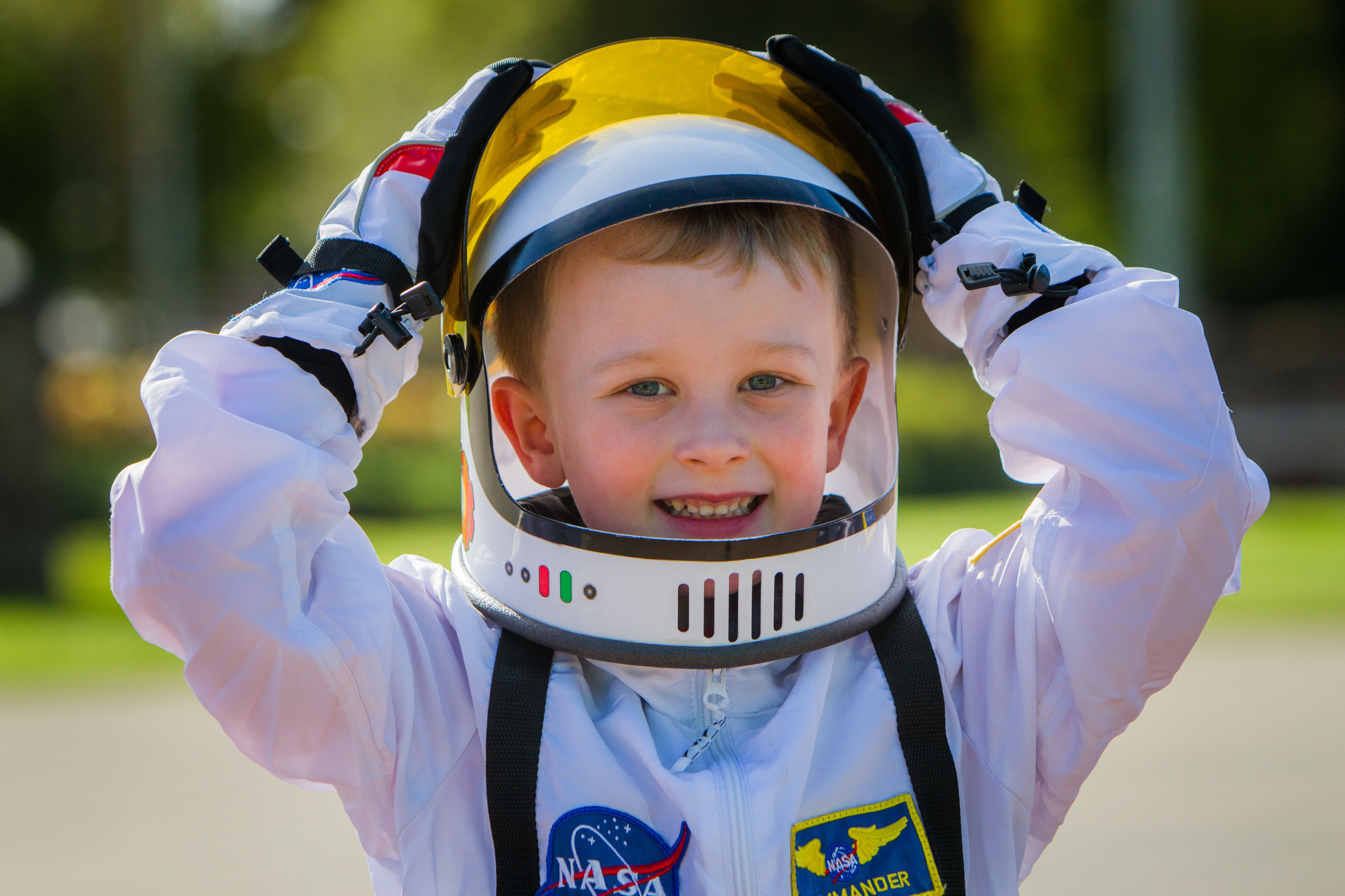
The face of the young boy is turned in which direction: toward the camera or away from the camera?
toward the camera

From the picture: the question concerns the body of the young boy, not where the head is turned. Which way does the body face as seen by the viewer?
toward the camera
